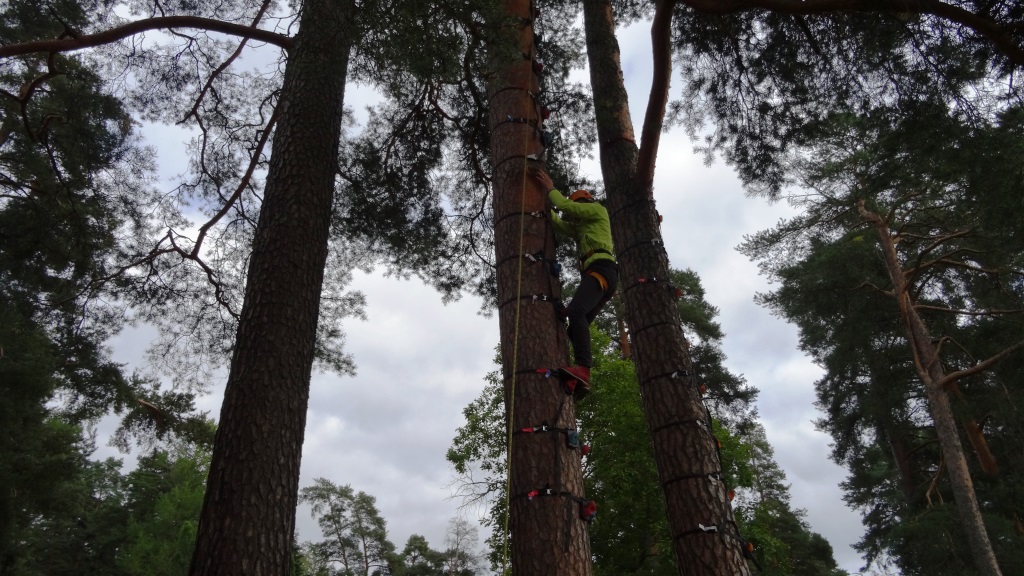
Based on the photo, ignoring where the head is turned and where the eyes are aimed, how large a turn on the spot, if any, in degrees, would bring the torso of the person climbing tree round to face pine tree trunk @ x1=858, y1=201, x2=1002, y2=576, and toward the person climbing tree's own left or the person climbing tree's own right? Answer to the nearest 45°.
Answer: approximately 135° to the person climbing tree's own right

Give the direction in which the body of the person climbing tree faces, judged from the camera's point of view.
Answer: to the viewer's left

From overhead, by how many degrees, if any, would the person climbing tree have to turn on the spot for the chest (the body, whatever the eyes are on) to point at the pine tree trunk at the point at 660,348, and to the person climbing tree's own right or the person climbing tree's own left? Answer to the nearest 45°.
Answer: approximately 135° to the person climbing tree's own right
